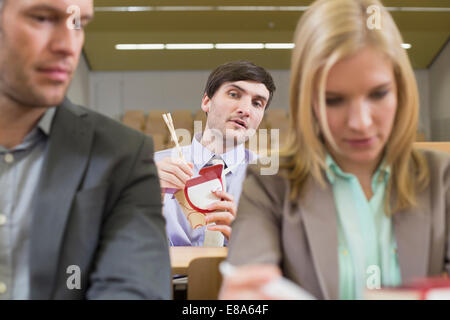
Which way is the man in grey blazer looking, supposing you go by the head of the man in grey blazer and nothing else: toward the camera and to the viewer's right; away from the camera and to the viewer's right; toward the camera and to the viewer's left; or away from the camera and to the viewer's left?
toward the camera and to the viewer's right

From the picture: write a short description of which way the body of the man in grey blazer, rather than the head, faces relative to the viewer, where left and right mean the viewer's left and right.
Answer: facing the viewer

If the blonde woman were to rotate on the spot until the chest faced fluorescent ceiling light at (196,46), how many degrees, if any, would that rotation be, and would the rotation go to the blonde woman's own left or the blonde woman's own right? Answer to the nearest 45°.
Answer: approximately 180°

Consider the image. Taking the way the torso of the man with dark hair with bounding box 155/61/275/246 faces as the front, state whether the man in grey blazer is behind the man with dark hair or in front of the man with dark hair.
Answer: in front

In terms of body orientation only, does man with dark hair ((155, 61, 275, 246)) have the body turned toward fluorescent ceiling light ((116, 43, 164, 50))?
no

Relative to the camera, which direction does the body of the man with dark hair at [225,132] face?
toward the camera

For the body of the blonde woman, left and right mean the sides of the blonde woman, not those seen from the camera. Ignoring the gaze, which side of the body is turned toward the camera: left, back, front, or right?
front

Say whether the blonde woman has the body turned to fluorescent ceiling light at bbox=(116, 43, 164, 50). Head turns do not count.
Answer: no
